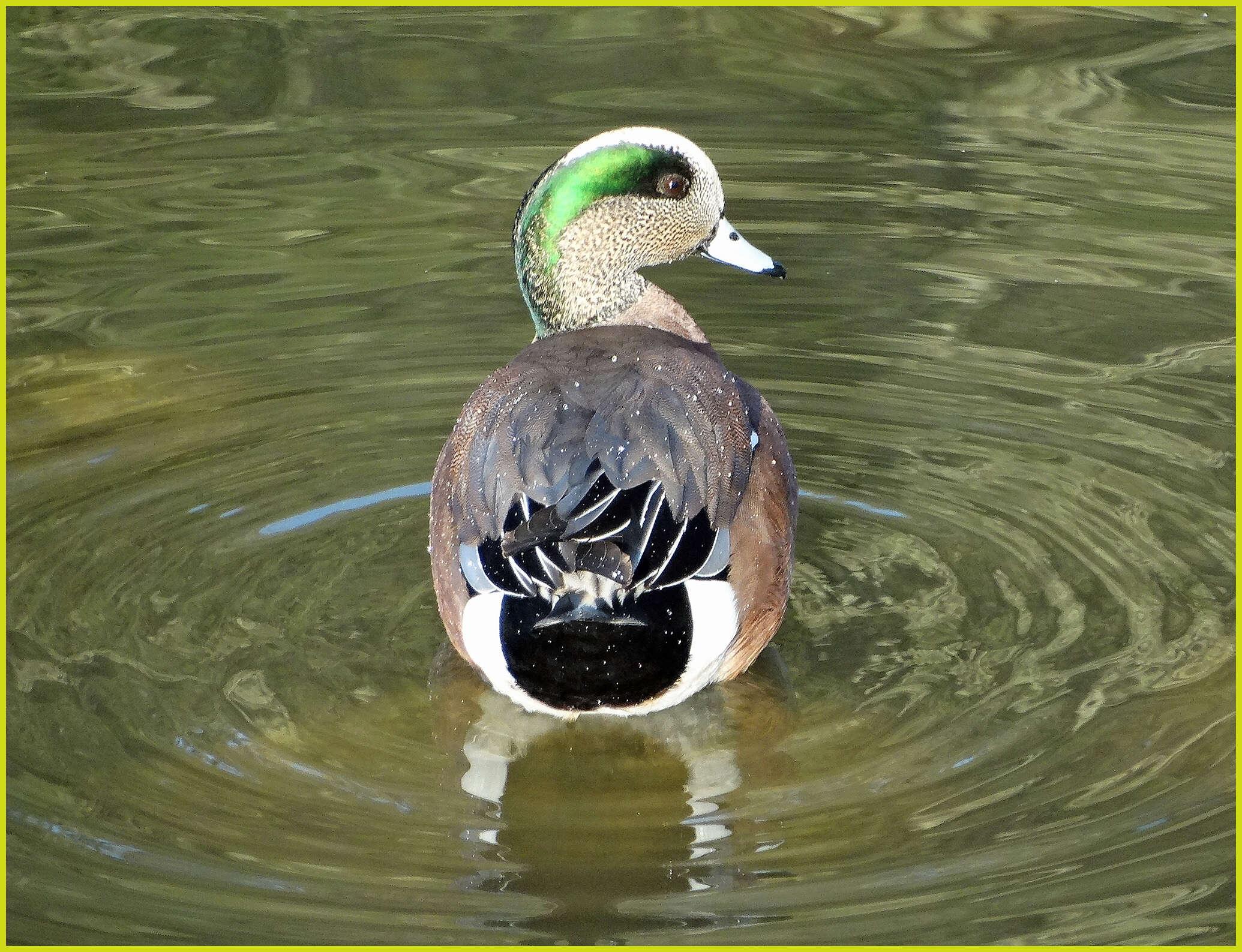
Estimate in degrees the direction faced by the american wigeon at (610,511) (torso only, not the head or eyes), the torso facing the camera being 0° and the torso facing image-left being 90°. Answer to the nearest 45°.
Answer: approximately 180°
